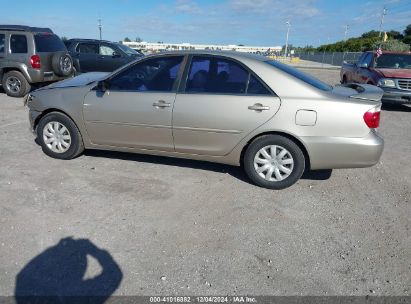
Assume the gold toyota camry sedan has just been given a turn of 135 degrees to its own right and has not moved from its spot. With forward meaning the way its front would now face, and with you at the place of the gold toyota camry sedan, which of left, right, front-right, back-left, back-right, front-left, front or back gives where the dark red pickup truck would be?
front

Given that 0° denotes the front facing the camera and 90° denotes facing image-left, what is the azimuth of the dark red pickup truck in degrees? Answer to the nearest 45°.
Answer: approximately 315°

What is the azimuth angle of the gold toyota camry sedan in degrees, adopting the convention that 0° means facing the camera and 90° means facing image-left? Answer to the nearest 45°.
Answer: approximately 90°
